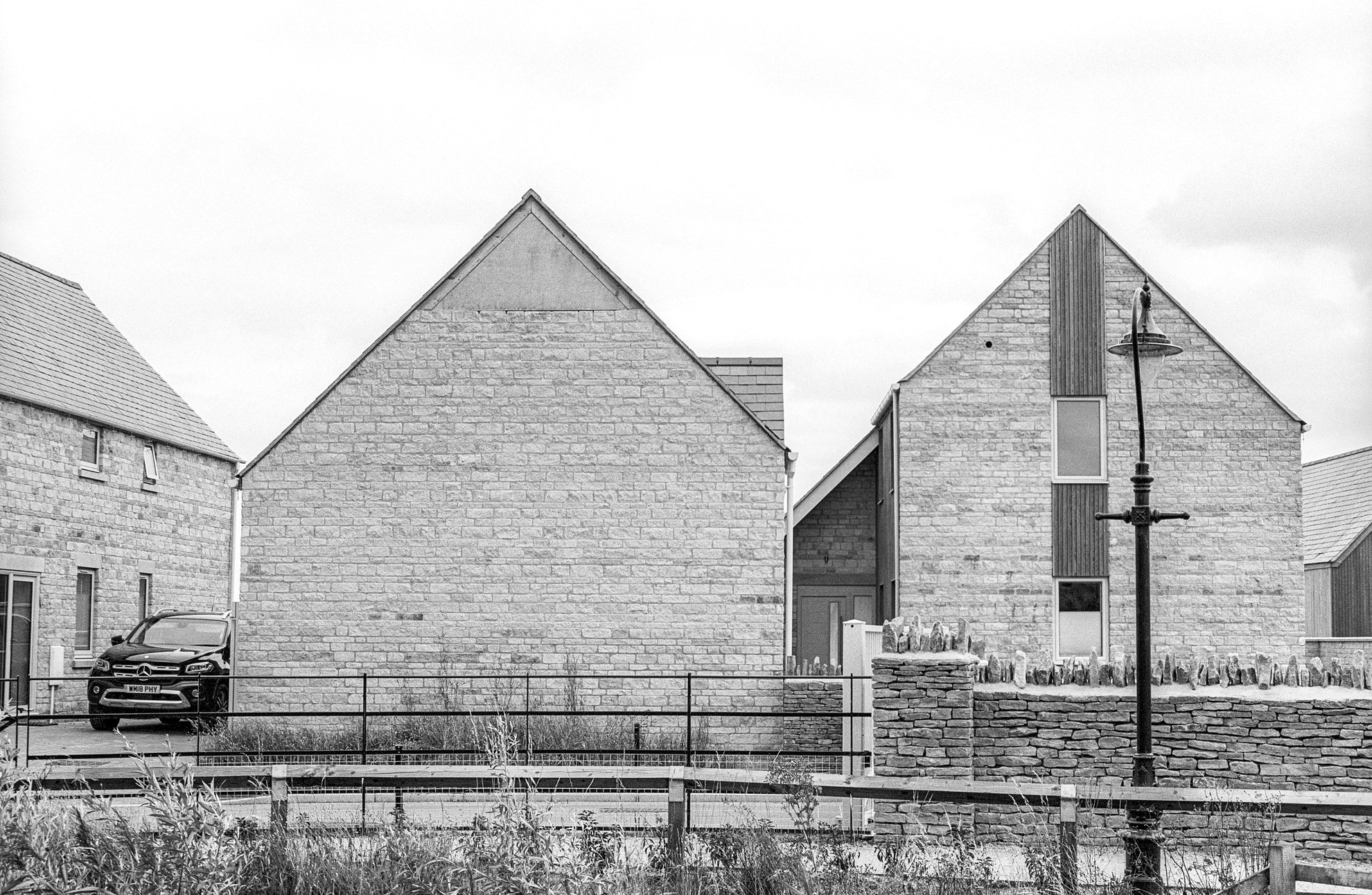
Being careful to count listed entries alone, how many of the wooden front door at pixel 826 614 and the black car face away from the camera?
0

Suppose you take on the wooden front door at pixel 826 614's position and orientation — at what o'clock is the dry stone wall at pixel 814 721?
The dry stone wall is roughly at 12 o'clock from the wooden front door.

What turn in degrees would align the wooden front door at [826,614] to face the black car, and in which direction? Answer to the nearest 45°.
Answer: approximately 45° to its right

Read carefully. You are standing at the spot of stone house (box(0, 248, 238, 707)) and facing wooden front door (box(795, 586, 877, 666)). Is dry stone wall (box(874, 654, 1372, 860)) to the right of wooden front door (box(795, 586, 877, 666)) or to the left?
right

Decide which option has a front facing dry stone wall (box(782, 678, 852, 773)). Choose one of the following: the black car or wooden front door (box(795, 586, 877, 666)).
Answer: the wooden front door

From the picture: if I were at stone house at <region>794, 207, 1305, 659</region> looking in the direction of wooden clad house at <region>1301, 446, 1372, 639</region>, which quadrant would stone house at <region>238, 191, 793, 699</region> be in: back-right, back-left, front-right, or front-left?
back-left

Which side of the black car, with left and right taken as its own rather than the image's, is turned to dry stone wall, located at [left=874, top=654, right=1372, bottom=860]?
left

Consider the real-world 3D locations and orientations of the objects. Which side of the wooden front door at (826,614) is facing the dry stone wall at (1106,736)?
front

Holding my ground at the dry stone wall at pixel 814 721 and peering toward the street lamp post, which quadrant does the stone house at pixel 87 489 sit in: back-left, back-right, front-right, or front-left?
back-right

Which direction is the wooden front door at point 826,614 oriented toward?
toward the camera

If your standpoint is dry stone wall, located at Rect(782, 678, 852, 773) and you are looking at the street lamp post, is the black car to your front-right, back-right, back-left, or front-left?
back-right
